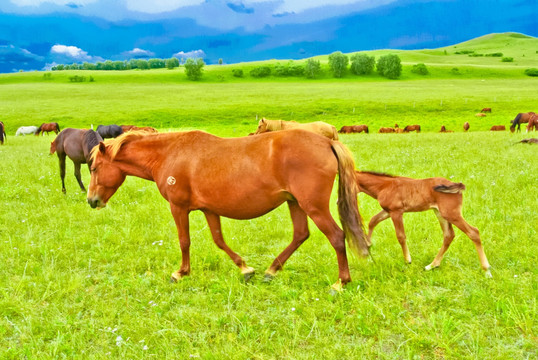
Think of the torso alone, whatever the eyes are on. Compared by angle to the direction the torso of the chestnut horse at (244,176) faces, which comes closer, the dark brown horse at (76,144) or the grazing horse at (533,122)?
the dark brown horse

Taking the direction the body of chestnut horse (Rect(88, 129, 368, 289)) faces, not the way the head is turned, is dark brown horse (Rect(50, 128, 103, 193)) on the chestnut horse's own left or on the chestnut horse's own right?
on the chestnut horse's own right

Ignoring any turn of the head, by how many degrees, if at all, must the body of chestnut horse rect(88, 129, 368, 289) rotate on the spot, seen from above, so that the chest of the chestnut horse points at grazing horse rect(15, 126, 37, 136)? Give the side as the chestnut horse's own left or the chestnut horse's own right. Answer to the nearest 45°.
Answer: approximately 45° to the chestnut horse's own right

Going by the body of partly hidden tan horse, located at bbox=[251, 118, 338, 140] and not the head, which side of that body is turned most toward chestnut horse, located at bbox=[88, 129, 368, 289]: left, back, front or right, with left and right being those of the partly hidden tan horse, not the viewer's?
left

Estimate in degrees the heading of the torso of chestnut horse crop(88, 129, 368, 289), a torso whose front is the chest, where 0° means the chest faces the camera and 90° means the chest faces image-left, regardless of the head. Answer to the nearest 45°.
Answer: approximately 90°

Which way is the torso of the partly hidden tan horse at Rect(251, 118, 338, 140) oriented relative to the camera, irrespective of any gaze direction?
to the viewer's left
